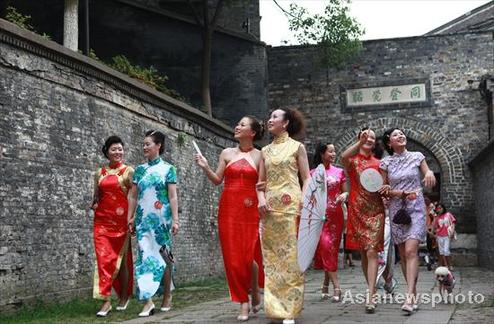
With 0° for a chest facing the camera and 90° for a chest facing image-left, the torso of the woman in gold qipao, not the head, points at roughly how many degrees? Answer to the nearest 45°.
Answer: approximately 45°

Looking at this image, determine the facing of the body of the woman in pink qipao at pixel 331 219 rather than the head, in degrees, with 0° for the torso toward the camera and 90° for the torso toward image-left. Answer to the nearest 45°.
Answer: approximately 315°

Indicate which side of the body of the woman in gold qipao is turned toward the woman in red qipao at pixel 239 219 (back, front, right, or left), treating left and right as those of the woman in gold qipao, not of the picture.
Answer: right

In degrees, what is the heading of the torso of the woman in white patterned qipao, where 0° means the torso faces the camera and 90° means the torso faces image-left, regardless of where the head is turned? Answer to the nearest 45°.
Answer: approximately 45°

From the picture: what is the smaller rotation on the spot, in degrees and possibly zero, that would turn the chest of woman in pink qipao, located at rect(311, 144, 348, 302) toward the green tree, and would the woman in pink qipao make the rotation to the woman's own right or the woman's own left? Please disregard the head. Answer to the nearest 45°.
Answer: approximately 135° to the woman's own left
